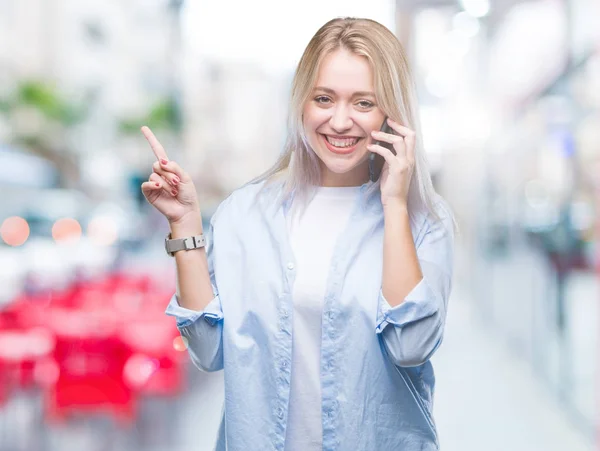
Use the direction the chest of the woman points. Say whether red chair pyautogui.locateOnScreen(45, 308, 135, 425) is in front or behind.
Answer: behind

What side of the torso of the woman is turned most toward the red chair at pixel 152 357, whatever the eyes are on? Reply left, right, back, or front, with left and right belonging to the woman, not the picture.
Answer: back

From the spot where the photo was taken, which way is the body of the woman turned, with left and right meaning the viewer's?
facing the viewer
